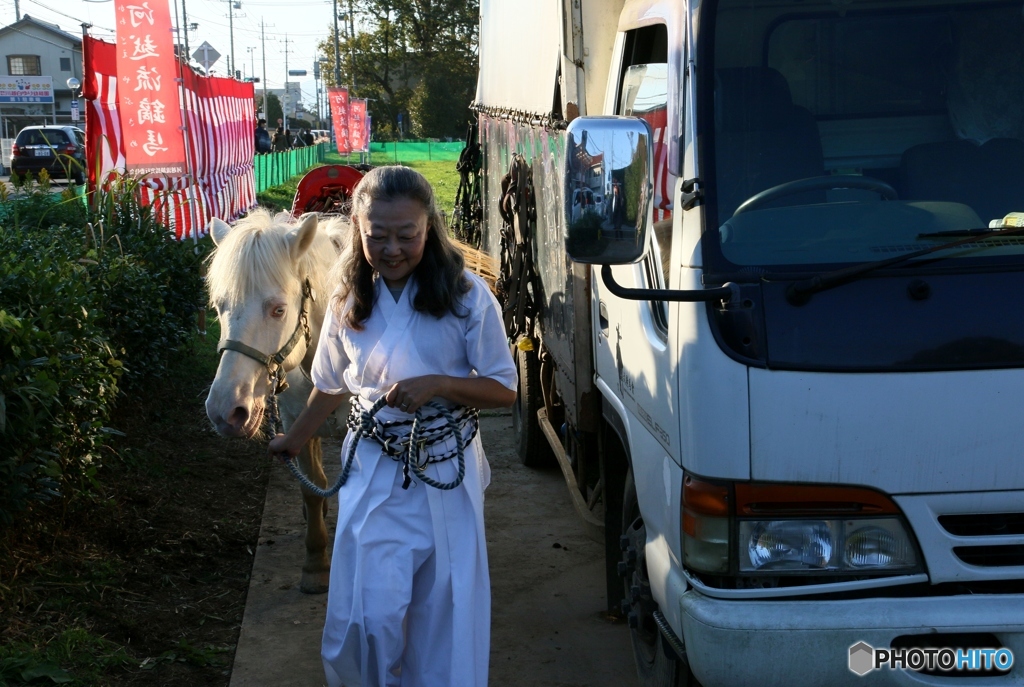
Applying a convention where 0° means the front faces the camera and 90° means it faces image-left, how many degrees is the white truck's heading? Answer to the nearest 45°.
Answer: approximately 0°

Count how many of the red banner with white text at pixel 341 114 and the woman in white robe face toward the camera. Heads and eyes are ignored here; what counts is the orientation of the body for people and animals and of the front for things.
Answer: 2

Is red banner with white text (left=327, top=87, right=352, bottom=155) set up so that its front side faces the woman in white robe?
yes

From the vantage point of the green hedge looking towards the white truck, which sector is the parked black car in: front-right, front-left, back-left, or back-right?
back-left

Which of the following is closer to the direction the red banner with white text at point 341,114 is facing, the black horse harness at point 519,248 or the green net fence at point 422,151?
the black horse harness

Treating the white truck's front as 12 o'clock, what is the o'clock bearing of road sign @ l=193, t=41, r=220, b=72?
The road sign is roughly at 5 o'clock from the white truck.

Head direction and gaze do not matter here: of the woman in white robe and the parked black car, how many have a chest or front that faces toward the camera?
1
